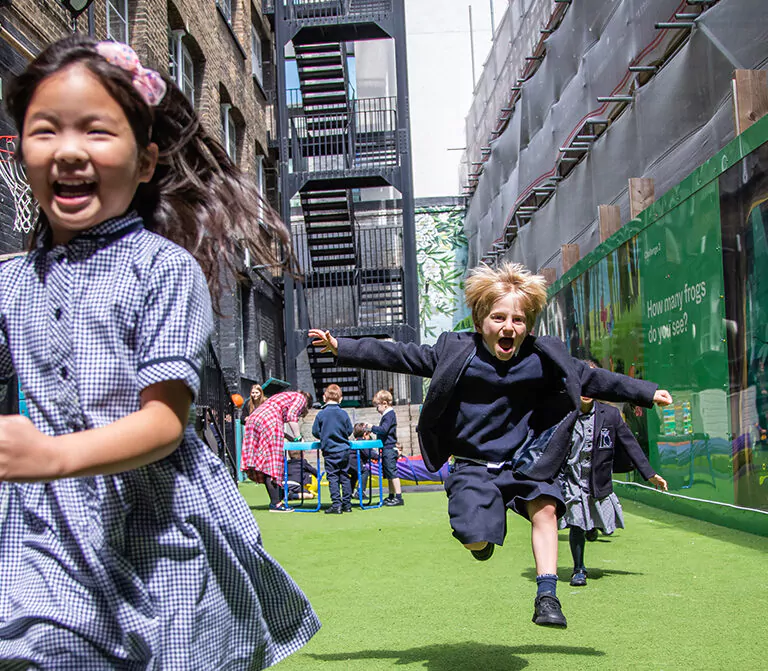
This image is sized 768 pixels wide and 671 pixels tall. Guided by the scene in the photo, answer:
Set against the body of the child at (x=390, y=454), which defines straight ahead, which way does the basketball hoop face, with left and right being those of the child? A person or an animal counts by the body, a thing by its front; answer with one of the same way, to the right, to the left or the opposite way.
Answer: the opposite way

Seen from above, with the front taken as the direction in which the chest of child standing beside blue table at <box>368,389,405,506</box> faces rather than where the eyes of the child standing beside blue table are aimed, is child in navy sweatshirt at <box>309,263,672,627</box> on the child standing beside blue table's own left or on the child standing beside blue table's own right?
on the child standing beside blue table's own left

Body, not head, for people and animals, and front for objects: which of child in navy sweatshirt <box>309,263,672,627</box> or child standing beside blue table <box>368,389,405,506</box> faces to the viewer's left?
the child standing beside blue table

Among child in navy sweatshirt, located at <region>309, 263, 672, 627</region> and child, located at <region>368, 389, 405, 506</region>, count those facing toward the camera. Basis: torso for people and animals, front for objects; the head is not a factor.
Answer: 1

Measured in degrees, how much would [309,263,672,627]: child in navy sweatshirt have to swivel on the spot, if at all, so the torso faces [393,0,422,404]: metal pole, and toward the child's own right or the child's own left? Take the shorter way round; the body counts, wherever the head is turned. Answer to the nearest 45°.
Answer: approximately 180°

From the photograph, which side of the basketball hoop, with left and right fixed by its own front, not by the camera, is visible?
right

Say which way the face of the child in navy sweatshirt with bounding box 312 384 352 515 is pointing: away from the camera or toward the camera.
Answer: away from the camera

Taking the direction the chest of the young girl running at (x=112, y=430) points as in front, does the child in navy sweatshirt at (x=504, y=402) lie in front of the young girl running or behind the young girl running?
behind
